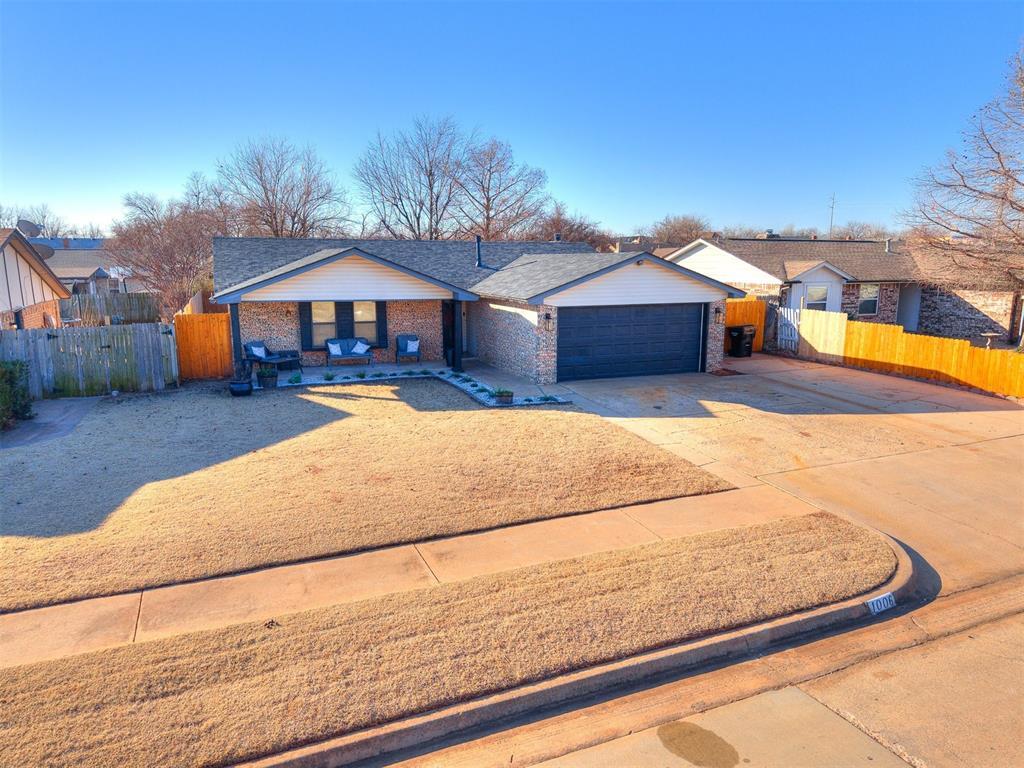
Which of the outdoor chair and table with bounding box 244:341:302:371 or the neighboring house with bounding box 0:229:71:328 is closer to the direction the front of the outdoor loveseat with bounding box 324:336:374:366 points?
the outdoor chair and table

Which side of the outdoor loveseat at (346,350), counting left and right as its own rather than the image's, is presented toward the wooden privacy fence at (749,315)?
left

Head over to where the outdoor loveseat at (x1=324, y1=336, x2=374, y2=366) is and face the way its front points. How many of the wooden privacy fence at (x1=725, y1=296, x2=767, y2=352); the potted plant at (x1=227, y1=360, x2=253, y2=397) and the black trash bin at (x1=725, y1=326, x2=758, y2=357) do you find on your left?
2

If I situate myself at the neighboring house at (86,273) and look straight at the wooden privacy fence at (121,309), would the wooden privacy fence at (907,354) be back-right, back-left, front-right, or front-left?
front-left

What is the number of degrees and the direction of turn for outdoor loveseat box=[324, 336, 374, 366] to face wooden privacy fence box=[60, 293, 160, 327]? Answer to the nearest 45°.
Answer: approximately 135° to its right

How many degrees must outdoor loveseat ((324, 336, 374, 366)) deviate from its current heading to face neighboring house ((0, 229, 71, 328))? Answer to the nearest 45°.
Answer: approximately 90° to its right

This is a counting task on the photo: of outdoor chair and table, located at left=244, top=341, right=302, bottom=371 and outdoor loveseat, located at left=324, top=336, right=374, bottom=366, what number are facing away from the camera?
0

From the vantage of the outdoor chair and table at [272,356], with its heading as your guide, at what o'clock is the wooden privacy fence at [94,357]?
The wooden privacy fence is roughly at 4 o'clock from the outdoor chair and table.

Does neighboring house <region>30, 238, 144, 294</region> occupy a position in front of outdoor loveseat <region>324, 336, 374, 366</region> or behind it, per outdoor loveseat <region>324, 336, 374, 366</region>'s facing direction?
behind

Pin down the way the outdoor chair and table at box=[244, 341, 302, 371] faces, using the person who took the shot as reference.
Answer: facing the viewer and to the right of the viewer

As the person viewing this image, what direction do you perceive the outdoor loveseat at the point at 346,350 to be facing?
facing the viewer

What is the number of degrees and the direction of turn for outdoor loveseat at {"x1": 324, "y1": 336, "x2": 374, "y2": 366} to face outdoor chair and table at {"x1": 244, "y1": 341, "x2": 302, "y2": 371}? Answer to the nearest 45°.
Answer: approximately 90° to its right

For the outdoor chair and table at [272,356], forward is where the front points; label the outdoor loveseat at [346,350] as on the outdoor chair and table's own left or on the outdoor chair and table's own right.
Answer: on the outdoor chair and table's own left

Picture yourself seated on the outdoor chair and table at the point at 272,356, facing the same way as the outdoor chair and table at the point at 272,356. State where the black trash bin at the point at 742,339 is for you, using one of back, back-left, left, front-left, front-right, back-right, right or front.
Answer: front-left

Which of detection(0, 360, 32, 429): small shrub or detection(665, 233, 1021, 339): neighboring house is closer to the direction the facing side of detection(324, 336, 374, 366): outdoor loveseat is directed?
the small shrub

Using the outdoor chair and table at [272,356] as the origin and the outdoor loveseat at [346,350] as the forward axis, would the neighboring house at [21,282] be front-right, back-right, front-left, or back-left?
back-left
